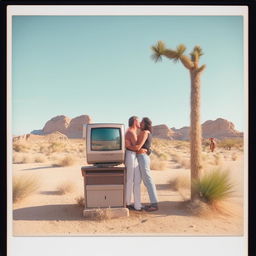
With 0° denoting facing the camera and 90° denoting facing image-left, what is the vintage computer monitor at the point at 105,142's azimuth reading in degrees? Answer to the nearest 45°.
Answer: approximately 0°
